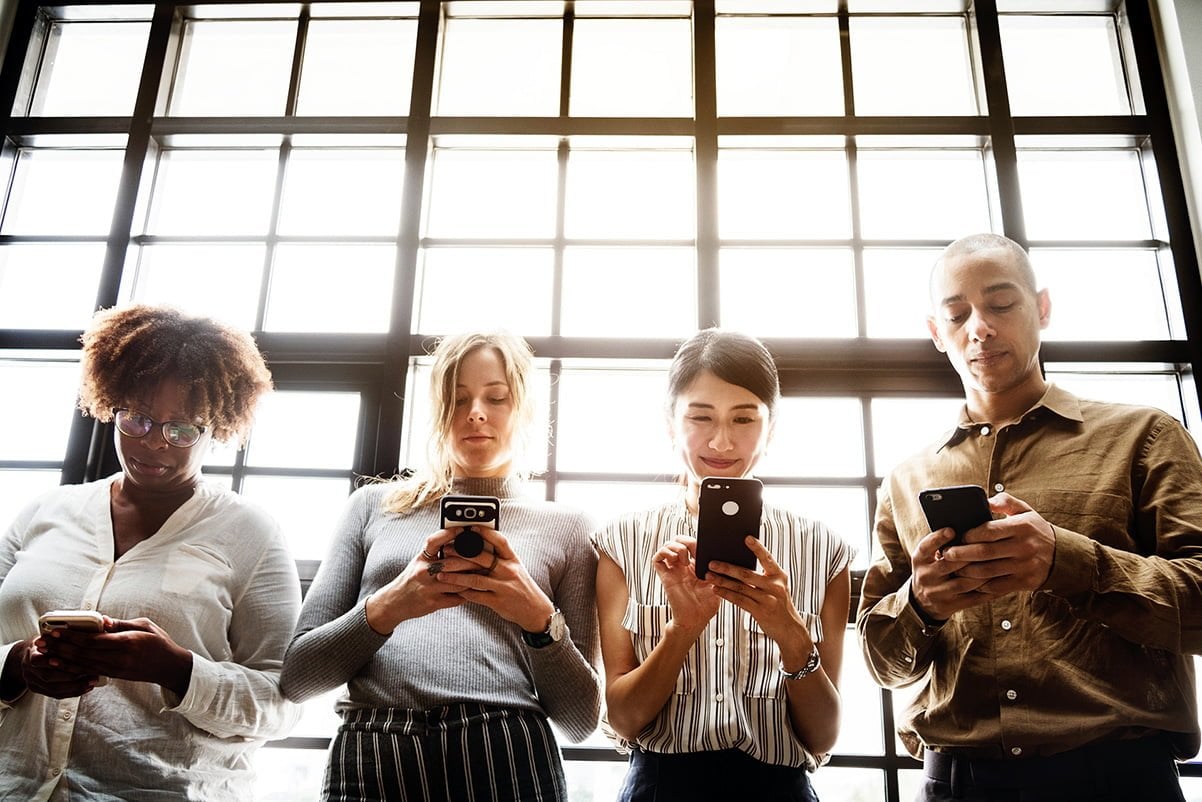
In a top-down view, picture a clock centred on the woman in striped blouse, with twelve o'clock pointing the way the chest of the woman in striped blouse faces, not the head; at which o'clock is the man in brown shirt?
The man in brown shirt is roughly at 9 o'clock from the woman in striped blouse.

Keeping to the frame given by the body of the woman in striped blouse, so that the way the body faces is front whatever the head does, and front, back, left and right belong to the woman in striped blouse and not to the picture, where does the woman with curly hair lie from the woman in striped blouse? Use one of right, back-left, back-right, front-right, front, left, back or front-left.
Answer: right

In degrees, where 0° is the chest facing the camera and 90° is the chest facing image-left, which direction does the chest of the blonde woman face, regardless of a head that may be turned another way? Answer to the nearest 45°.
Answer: approximately 0°

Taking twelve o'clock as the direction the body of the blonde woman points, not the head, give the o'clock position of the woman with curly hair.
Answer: The woman with curly hair is roughly at 4 o'clock from the blonde woman.

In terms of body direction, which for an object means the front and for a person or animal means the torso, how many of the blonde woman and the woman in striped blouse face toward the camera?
2

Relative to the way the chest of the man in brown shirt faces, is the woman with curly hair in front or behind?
in front

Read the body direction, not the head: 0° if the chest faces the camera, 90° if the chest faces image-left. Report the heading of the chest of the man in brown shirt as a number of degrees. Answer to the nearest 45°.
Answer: approximately 45°

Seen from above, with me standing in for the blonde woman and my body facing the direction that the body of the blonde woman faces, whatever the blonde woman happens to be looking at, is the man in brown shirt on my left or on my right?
on my left
